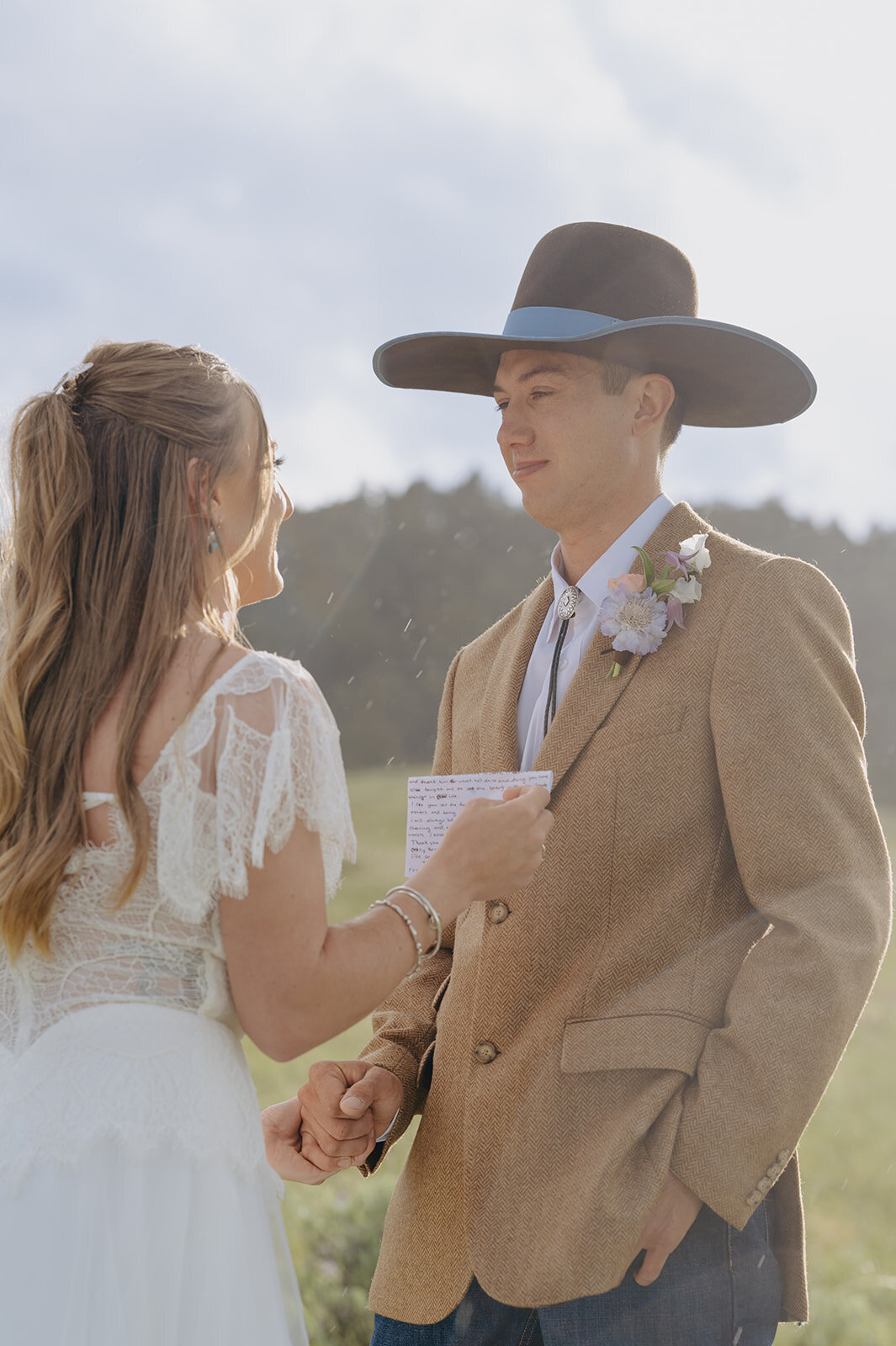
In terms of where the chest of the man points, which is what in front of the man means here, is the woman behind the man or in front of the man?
in front

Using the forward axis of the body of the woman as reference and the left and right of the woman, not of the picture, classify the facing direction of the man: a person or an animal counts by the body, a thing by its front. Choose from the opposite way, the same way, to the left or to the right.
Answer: the opposite way

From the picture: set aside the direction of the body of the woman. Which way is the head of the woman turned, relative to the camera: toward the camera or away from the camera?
away from the camera

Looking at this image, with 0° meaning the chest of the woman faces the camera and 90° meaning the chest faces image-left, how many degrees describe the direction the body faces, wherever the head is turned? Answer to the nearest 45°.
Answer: approximately 225°

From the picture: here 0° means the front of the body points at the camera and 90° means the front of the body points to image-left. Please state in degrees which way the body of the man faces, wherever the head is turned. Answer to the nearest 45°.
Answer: approximately 45°
